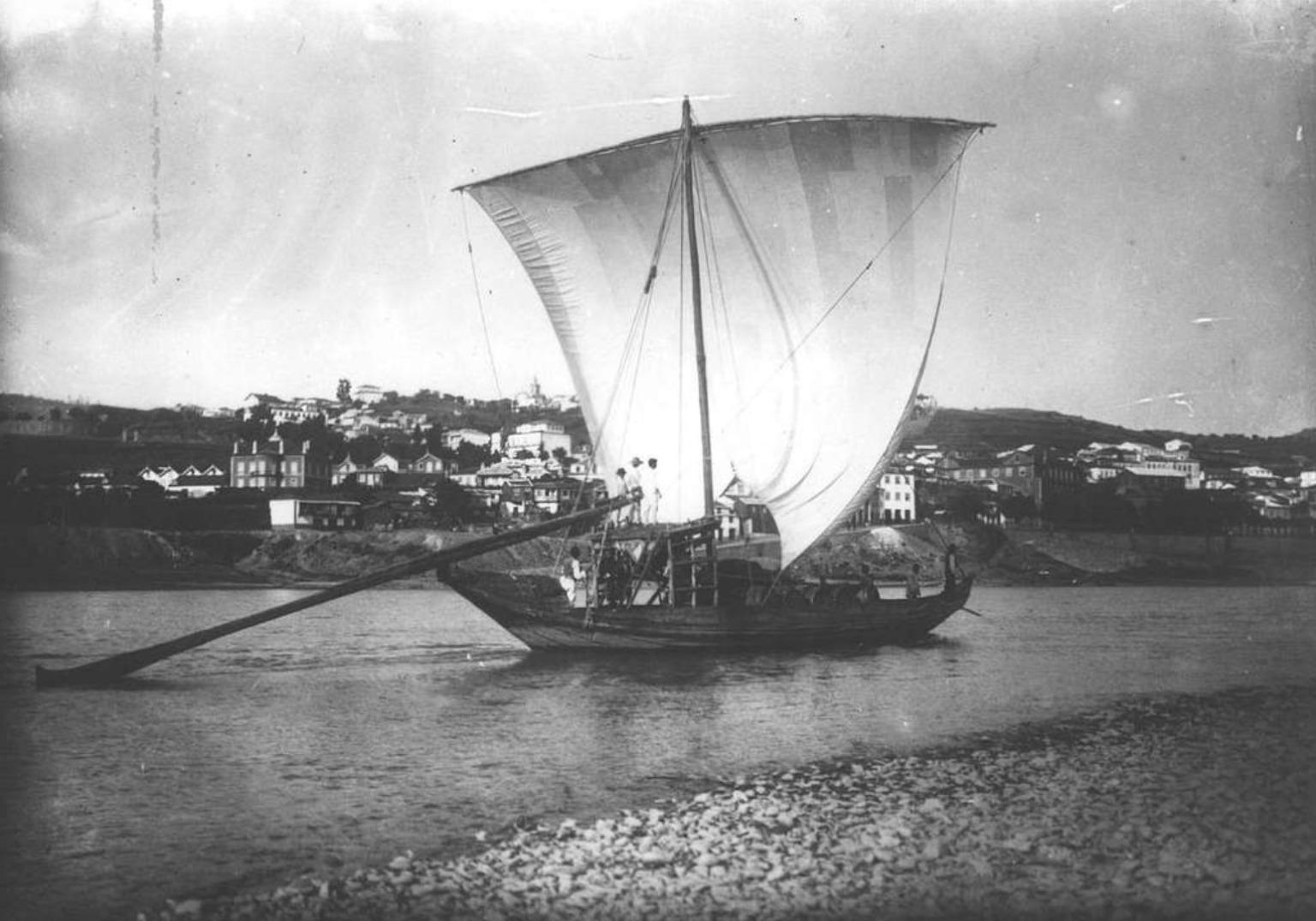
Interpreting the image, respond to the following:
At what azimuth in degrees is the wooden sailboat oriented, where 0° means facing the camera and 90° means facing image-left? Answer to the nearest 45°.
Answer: approximately 270°
